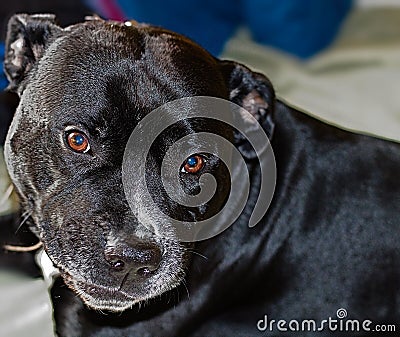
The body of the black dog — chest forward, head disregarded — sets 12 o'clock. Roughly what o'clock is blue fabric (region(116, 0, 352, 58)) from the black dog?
The blue fabric is roughly at 5 o'clock from the black dog.

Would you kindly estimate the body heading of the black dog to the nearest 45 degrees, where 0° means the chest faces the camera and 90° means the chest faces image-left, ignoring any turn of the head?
approximately 45°
